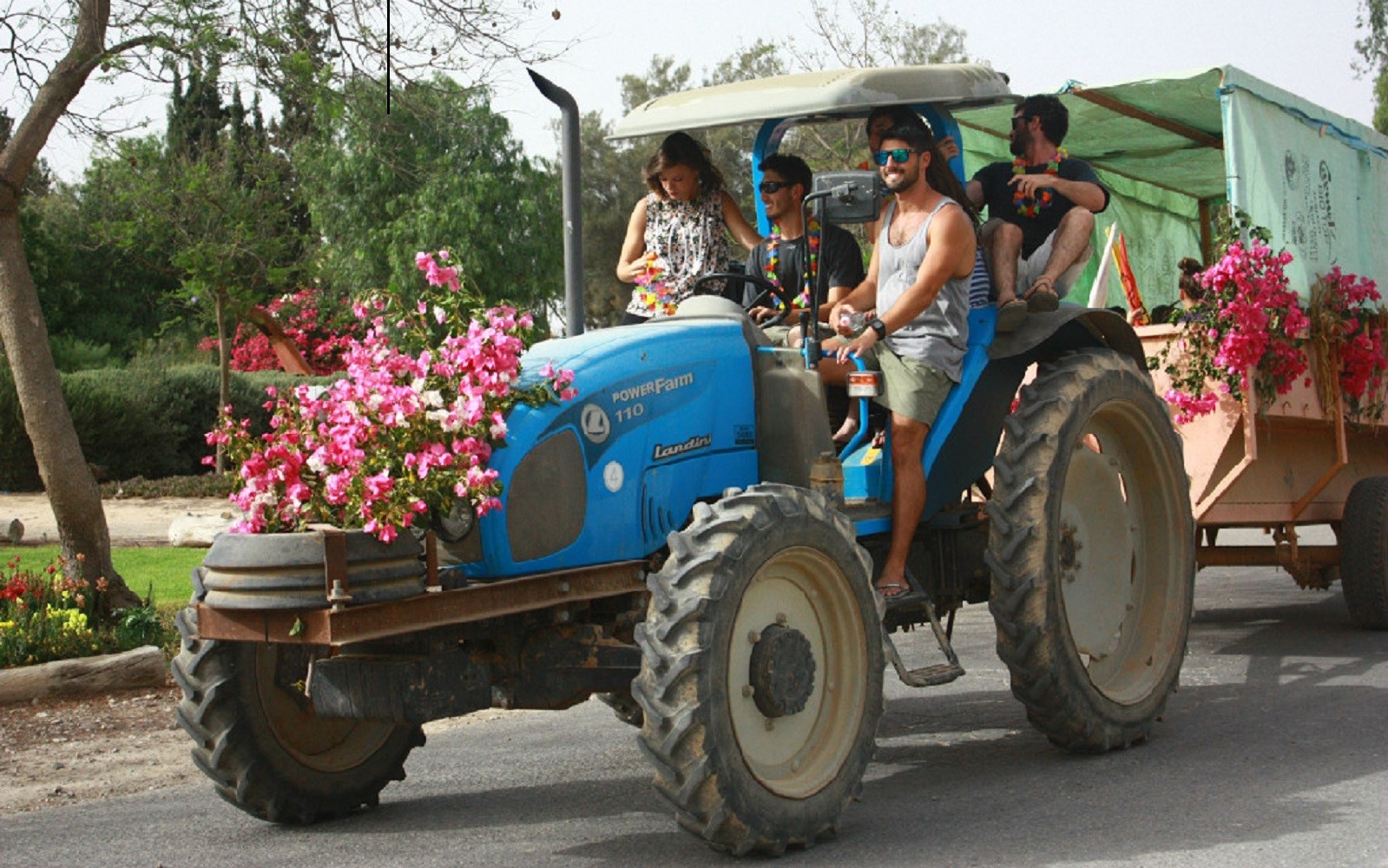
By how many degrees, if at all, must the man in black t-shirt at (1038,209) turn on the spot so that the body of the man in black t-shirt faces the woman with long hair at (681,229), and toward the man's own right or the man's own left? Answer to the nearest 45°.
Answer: approximately 45° to the man's own right

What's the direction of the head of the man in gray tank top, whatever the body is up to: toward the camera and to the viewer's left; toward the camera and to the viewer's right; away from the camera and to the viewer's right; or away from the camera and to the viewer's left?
toward the camera and to the viewer's left

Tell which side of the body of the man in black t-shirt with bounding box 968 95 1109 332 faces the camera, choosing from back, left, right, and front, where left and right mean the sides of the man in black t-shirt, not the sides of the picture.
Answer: front

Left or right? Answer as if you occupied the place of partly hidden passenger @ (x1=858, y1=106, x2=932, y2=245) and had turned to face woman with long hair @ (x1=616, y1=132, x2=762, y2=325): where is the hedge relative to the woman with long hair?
right

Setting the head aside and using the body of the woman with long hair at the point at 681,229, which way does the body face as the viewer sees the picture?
toward the camera

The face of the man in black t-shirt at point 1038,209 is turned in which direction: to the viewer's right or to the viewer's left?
to the viewer's left

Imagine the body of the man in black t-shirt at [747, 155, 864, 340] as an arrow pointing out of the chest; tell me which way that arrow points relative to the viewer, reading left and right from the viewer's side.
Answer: facing the viewer and to the left of the viewer

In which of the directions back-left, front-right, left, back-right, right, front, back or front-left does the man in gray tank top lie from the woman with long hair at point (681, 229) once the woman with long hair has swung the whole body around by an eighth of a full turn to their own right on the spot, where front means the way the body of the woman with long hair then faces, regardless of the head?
left

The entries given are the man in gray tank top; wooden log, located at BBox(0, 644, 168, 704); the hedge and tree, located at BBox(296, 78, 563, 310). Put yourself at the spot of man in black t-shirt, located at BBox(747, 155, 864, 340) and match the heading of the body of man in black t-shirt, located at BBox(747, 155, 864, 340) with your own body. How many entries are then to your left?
1

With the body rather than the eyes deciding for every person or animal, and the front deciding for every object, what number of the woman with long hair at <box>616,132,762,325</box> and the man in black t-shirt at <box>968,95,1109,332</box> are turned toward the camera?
2

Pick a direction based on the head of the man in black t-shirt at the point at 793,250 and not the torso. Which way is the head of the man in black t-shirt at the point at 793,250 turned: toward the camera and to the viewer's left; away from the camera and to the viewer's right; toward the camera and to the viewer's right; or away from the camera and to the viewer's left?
toward the camera and to the viewer's left
